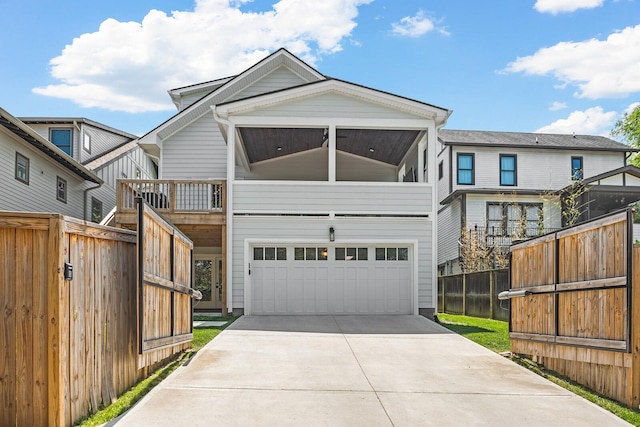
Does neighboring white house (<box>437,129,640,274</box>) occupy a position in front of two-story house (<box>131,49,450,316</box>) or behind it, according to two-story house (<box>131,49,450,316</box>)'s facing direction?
behind

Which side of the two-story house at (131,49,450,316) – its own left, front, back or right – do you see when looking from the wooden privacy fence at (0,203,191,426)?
front

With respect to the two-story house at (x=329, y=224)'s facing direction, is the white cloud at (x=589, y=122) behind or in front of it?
behind

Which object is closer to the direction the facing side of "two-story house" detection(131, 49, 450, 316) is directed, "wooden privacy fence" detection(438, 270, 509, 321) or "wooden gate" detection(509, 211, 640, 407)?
the wooden gate

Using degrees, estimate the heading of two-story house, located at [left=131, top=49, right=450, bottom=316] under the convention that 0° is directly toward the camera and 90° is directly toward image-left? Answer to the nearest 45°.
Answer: approximately 0°

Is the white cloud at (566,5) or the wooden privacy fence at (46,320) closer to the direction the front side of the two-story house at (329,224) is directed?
the wooden privacy fence

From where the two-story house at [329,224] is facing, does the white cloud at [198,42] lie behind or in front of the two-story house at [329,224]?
behind

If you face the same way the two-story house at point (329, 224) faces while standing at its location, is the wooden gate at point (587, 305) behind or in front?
in front

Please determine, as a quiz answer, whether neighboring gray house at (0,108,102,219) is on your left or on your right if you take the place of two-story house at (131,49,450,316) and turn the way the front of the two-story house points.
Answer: on your right
